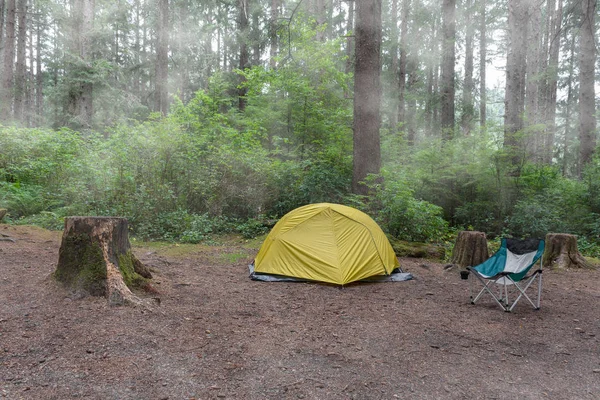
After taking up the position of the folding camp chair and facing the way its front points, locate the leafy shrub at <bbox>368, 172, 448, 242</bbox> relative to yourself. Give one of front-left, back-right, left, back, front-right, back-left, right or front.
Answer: right

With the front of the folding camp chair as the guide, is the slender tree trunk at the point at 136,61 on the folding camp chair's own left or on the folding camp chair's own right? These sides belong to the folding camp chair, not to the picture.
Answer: on the folding camp chair's own right

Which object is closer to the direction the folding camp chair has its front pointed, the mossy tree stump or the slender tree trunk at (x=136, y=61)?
the mossy tree stump

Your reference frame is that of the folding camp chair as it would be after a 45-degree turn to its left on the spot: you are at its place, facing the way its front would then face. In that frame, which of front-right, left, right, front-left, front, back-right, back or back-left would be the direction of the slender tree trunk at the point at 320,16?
back-right

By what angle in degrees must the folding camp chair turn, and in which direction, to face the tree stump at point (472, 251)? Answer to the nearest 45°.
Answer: approximately 135° to its right

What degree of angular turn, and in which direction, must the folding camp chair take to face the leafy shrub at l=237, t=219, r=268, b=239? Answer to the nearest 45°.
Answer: approximately 90° to its right

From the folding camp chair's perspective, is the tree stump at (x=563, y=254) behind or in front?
behind

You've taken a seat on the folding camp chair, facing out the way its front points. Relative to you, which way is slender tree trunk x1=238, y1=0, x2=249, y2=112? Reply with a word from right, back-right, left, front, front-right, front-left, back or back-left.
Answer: right

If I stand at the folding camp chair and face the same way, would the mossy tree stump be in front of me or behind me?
in front

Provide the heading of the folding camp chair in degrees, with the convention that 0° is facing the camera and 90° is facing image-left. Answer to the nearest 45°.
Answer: approximately 45°

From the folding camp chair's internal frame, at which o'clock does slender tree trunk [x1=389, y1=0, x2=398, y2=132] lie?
The slender tree trunk is roughly at 4 o'clock from the folding camp chair.
